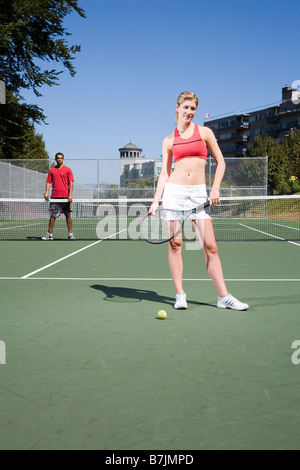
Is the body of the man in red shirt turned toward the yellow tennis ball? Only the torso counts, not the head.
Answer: yes

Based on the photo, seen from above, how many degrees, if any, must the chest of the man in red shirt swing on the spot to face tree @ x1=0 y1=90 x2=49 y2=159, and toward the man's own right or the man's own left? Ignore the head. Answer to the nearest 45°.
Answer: approximately 180°

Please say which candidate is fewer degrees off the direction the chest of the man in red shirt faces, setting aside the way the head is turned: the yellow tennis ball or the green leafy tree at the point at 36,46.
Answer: the yellow tennis ball

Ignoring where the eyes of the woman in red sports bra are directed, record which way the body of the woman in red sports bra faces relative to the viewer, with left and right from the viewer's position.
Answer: facing the viewer

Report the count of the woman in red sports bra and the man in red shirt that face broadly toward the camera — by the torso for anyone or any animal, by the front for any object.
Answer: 2

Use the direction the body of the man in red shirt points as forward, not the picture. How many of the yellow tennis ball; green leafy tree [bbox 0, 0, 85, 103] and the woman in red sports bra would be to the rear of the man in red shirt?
1

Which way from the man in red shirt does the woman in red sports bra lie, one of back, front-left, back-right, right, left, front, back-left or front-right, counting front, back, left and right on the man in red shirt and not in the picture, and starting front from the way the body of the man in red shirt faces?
front

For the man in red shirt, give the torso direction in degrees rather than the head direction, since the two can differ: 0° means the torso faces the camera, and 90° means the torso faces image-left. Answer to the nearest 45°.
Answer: approximately 0°

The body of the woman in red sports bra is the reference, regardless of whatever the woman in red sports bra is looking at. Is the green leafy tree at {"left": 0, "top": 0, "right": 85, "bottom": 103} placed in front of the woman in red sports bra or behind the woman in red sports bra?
behind

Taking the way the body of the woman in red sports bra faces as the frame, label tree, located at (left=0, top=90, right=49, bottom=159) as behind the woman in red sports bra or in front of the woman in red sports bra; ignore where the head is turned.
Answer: behind
